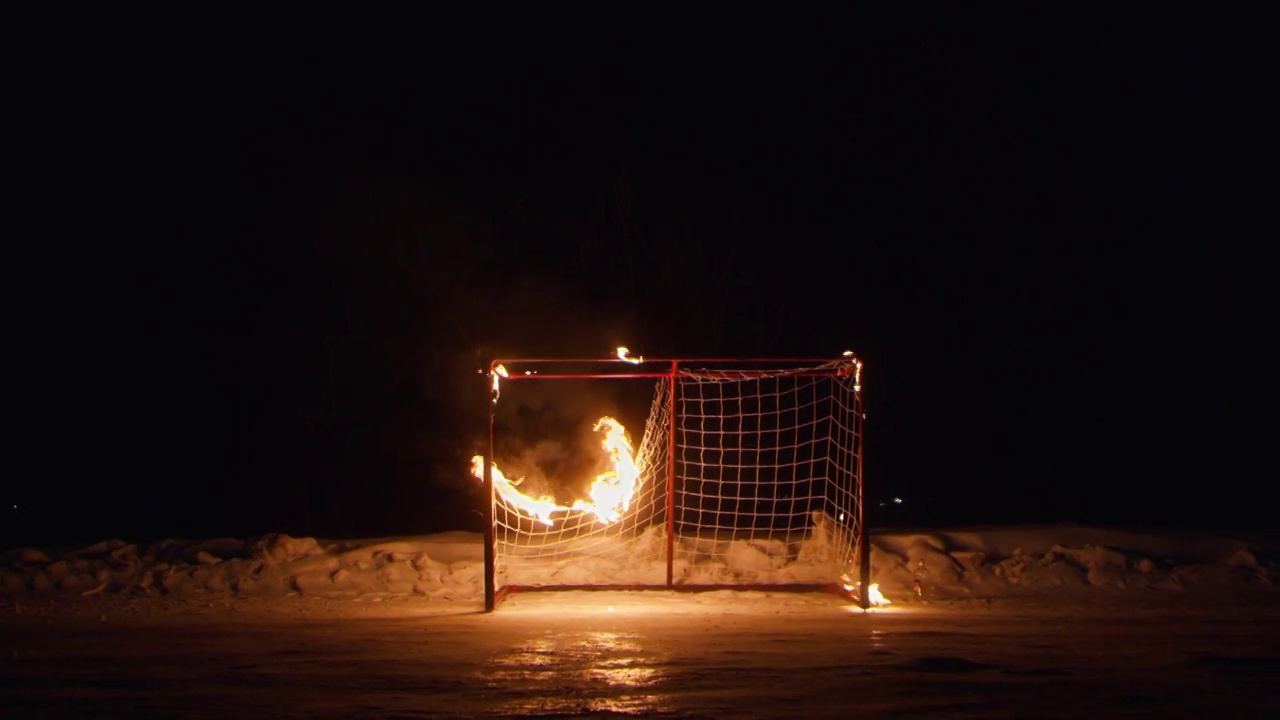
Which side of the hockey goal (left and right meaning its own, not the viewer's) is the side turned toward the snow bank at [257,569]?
right

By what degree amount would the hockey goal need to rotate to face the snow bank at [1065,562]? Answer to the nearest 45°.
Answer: approximately 90° to its left

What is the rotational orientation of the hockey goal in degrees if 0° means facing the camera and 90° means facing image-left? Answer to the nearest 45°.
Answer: approximately 0°
